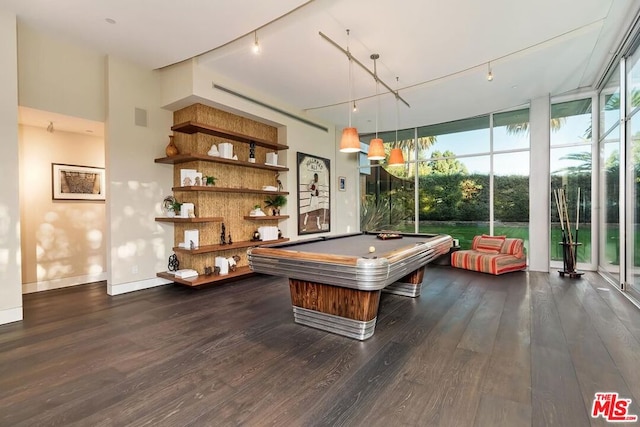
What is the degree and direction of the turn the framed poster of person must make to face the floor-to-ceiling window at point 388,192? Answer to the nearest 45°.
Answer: approximately 90° to its left

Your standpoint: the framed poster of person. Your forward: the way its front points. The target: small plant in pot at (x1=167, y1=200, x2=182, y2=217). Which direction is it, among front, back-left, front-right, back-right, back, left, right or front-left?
right

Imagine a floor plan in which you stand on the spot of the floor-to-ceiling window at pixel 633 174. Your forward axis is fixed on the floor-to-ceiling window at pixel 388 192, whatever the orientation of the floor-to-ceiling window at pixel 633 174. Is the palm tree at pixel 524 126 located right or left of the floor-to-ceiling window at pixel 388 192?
right

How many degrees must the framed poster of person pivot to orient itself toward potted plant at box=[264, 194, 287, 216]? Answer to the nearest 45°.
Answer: approximately 90° to its right

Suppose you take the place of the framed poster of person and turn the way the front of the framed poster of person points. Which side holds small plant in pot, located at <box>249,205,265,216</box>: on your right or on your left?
on your right

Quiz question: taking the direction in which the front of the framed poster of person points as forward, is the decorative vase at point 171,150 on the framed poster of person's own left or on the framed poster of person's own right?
on the framed poster of person's own right

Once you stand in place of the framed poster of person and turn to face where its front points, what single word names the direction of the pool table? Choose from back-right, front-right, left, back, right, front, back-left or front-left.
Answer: front-right

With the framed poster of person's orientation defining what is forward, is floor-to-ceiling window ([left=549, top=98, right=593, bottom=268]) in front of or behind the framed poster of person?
in front

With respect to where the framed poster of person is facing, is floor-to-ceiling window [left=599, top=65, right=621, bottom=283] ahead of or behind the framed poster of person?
ahead

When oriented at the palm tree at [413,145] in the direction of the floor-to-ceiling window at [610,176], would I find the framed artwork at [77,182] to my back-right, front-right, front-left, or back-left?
front-right

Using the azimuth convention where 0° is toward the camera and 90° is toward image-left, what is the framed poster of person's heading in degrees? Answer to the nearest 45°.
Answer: approximately 315°

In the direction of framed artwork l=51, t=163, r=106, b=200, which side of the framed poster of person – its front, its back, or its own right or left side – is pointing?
right

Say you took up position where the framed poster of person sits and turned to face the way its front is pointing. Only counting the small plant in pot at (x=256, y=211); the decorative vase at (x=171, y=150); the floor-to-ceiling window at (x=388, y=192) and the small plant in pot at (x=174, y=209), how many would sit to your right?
3
